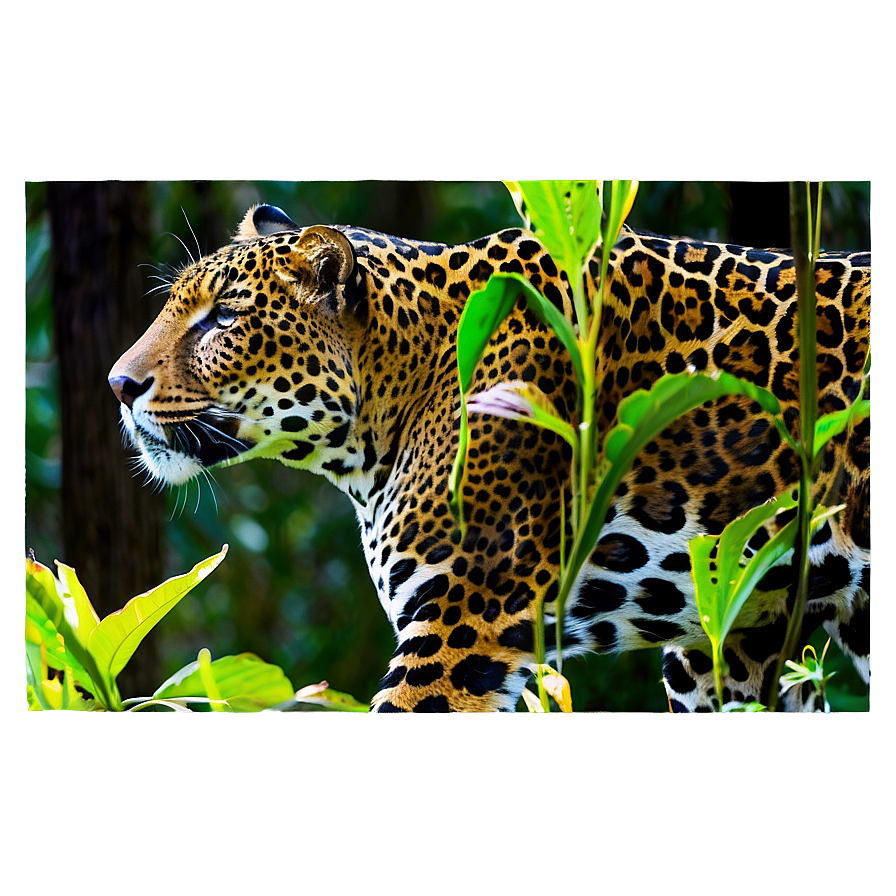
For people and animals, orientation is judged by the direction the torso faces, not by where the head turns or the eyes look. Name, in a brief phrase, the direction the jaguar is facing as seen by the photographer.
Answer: facing to the left of the viewer
